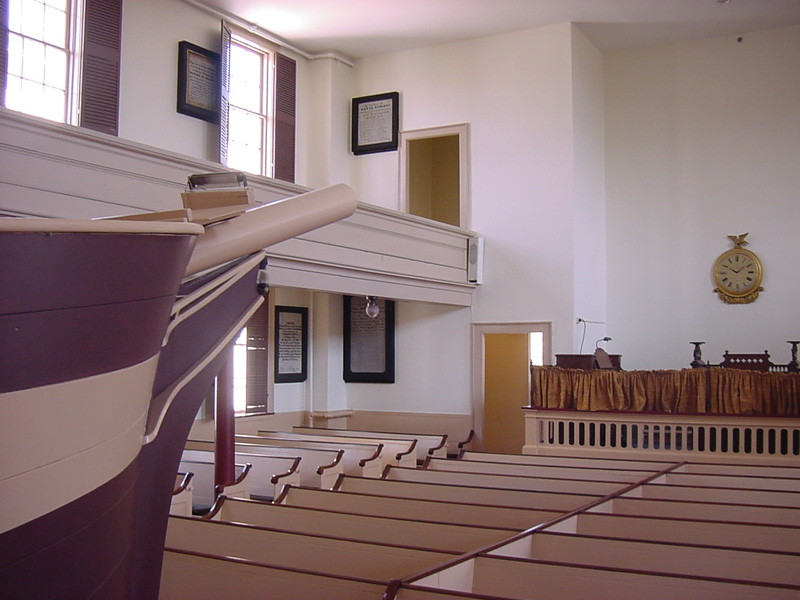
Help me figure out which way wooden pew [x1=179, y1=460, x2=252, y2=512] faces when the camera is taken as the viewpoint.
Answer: facing the viewer and to the left of the viewer

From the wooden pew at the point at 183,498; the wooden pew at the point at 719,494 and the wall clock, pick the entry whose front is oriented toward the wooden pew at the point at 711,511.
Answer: the wall clock

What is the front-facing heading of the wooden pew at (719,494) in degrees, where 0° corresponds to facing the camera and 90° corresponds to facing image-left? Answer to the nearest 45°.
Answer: approximately 180°

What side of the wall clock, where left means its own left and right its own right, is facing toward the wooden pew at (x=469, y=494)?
front

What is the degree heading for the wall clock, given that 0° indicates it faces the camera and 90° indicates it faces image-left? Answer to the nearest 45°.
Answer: approximately 0°

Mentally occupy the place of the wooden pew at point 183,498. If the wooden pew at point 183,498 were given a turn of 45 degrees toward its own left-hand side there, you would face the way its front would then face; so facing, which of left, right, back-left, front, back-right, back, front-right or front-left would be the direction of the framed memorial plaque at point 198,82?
back
